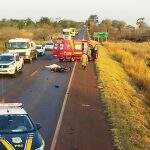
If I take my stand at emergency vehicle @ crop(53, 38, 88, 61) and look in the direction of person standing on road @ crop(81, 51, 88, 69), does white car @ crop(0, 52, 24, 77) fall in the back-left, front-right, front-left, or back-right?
front-right

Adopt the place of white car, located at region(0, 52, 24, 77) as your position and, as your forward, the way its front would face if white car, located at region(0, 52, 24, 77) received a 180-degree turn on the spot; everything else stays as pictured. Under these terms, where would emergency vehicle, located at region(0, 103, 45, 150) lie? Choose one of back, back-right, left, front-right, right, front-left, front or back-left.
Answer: back-right

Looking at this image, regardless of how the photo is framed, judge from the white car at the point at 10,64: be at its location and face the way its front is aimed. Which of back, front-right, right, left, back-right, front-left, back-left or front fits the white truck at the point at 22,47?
back-right

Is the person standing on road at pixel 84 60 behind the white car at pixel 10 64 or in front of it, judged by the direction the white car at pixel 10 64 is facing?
behind

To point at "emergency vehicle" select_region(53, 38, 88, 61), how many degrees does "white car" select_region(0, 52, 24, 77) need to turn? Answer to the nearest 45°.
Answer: approximately 180°

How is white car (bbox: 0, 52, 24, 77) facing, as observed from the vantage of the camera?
facing the viewer and to the left of the viewer
